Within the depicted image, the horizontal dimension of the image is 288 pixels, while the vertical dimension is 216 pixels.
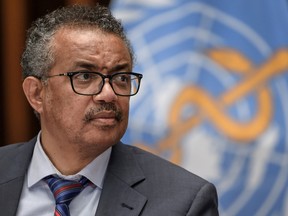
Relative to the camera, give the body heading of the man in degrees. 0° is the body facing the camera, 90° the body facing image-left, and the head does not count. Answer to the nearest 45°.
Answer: approximately 0°
